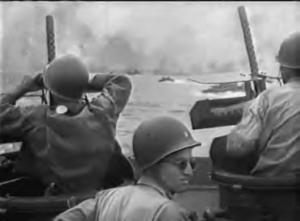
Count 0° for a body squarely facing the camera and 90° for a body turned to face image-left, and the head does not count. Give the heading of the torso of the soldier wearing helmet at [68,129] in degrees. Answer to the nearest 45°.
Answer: approximately 180°

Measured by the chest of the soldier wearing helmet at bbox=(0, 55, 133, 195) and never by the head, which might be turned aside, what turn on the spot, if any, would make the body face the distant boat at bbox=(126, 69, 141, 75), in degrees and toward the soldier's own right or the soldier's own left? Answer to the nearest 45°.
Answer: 0° — they already face it

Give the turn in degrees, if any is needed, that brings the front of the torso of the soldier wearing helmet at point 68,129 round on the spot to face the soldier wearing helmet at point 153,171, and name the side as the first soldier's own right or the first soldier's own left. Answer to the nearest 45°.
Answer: approximately 180°
